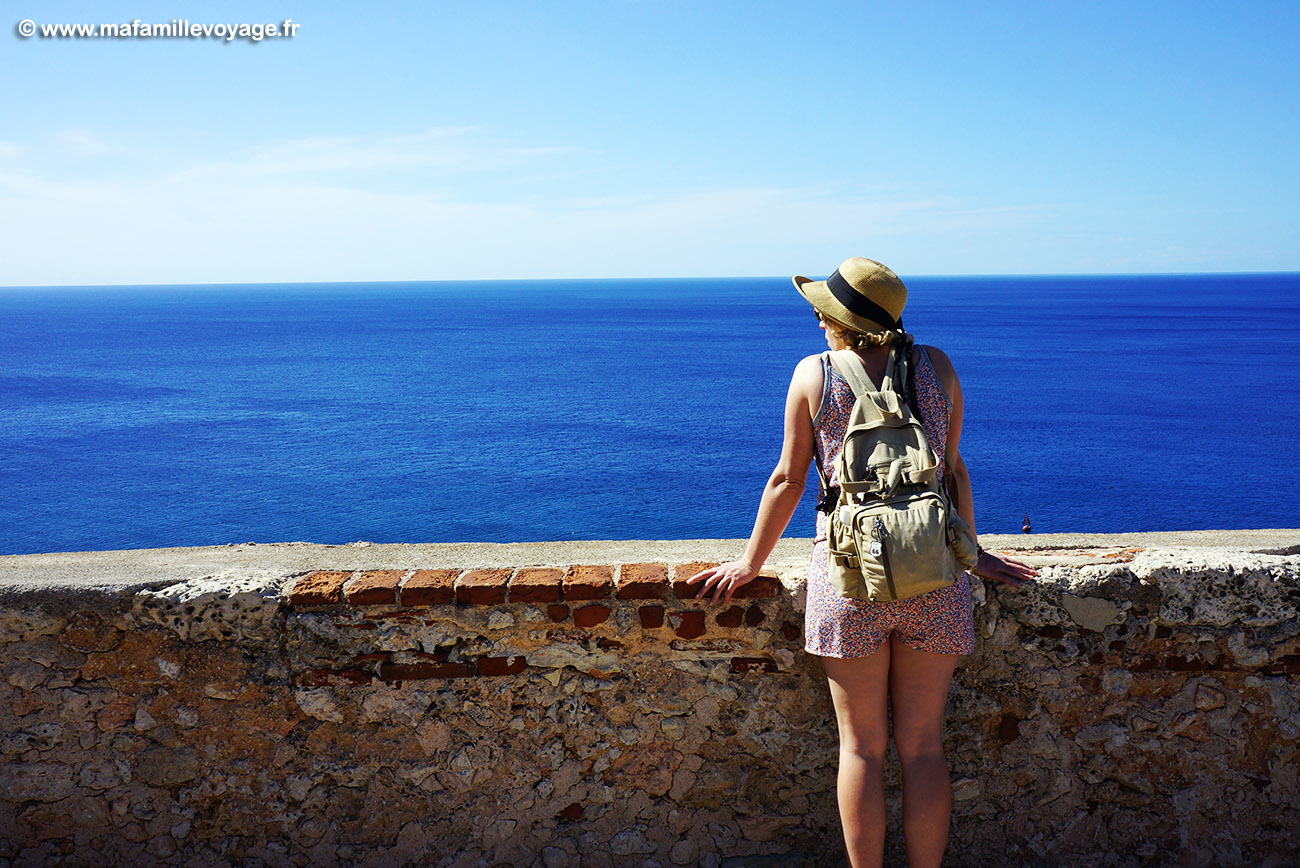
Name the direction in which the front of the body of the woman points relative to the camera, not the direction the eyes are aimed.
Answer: away from the camera

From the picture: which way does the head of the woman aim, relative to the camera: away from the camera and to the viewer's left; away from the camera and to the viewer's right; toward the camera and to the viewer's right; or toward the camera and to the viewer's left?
away from the camera and to the viewer's left
